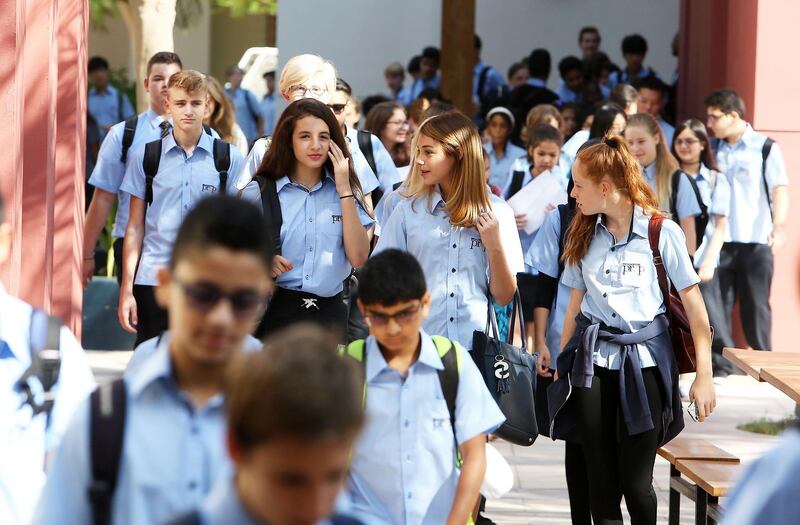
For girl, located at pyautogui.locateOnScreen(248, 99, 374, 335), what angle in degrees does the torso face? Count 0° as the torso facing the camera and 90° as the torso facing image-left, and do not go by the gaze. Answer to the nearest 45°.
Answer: approximately 0°

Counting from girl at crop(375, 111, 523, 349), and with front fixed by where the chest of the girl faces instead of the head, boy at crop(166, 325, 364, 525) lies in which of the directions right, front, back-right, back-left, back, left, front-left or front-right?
front

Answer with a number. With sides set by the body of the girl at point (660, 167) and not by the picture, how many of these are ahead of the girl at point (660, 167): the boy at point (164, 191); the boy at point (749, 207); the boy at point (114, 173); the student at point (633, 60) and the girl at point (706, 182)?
2

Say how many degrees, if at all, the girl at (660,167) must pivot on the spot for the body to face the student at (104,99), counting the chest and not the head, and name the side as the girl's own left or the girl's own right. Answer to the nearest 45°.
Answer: approximately 90° to the girl's own right

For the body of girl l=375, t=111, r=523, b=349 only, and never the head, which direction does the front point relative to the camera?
toward the camera

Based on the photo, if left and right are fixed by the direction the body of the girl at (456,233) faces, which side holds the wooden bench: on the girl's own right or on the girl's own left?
on the girl's own left

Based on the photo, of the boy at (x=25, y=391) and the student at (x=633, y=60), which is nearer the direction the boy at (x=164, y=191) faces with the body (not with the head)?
the boy

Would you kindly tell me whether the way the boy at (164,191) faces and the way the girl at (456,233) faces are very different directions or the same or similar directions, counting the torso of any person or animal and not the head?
same or similar directions

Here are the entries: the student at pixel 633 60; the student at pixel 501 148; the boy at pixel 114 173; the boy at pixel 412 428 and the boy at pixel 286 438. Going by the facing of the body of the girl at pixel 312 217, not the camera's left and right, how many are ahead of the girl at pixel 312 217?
2

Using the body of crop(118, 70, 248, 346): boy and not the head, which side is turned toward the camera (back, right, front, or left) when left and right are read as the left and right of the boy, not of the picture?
front

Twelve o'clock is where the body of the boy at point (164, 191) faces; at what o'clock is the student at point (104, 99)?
The student is roughly at 6 o'clock from the boy.

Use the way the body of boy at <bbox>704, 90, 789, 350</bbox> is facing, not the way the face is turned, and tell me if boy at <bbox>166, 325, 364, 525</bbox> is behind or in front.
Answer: in front

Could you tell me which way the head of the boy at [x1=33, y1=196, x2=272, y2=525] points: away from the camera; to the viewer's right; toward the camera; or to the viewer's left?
toward the camera
